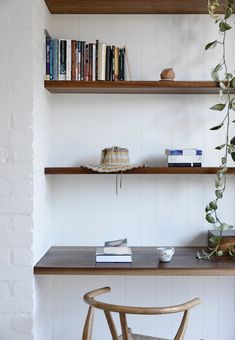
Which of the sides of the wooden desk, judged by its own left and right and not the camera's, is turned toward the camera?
front

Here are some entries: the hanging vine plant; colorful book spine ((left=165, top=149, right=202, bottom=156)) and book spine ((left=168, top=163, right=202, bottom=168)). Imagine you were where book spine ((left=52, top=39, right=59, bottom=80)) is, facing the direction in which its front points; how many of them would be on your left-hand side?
3

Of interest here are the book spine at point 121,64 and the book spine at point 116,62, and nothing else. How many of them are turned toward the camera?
2

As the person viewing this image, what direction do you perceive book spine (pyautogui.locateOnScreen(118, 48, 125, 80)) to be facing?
facing the viewer

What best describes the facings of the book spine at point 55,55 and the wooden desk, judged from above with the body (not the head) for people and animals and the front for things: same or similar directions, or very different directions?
same or similar directions

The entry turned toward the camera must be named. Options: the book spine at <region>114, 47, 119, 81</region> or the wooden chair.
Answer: the book spine

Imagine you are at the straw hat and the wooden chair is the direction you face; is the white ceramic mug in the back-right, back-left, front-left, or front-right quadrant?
front-left

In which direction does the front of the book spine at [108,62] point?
toward the camera

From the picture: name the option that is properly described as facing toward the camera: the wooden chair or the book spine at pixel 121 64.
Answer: the book spine

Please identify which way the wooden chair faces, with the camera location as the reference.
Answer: facing away from the viewer and to the right of the viewer

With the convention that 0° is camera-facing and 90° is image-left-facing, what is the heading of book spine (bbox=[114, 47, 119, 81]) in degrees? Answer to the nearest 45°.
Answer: approximately 0°
